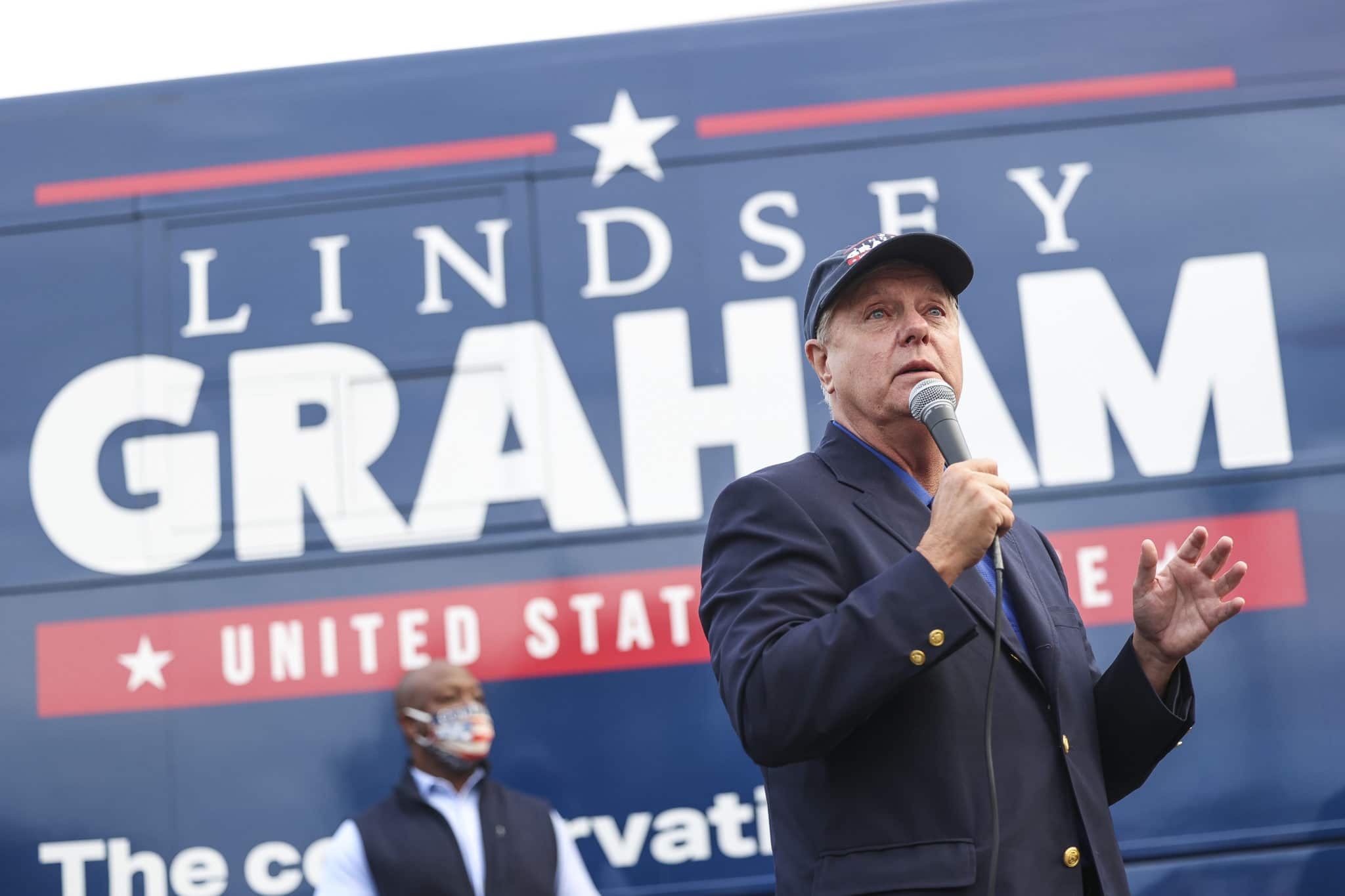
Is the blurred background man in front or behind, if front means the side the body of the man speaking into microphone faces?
behind

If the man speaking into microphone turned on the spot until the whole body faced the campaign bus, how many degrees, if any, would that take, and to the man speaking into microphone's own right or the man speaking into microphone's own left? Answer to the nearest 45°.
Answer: approximately 180°
